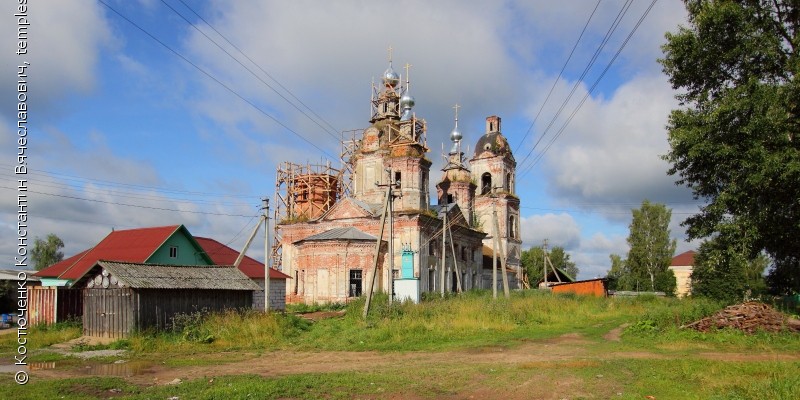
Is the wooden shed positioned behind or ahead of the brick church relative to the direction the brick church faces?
behind

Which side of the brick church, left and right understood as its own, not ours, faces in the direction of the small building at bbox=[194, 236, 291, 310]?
back

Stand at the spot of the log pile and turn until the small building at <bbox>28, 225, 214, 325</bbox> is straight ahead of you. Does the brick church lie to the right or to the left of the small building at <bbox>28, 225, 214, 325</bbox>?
right

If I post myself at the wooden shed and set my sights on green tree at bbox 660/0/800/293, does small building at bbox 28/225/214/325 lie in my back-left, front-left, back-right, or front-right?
back-left

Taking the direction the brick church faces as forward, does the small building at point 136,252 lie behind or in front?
behind

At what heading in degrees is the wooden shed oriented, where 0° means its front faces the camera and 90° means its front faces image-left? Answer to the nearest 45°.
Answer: approximately 45°

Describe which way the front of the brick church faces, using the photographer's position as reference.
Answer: facing away from the viewer and to the right of the viewer

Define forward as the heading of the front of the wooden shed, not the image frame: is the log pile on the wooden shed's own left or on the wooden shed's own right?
on the wooden shed's own left

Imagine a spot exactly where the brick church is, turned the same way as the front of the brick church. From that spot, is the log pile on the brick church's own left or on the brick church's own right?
on the brick church's own right

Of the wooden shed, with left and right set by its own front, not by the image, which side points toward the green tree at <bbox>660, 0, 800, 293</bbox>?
left

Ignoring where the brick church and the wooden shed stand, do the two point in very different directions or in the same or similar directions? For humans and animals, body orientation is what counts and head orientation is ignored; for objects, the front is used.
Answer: very different directions
